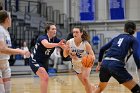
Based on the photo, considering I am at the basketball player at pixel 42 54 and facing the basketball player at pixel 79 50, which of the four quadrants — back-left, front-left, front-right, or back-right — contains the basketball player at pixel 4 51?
back-right

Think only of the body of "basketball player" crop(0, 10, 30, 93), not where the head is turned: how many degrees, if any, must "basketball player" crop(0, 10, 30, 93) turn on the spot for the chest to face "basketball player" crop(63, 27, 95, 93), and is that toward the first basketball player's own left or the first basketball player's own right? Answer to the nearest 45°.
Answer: approximately 45° to the first basketball player's own left

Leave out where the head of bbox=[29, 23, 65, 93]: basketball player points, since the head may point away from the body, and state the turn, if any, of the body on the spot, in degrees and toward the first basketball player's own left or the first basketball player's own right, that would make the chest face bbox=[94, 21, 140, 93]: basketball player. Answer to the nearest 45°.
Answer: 0° — they already face them

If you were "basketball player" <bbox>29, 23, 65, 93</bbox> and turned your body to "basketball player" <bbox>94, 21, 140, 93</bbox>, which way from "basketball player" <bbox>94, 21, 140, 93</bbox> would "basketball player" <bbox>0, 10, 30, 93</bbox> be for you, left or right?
right

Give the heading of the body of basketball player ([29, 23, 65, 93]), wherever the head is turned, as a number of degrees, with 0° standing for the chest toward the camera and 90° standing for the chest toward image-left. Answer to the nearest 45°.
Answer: approximately 315°

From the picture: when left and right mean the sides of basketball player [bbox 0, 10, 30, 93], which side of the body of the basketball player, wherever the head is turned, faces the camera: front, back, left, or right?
right
